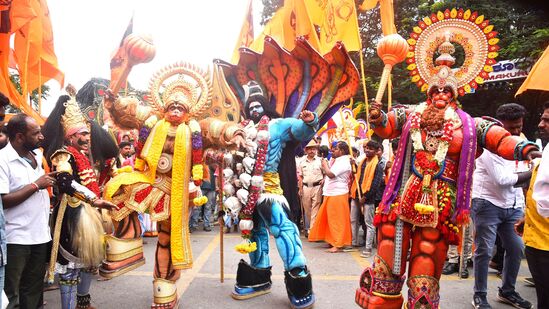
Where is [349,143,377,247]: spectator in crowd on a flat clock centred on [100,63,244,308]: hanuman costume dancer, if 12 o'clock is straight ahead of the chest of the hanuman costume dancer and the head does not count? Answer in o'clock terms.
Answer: The spectator in crowd is roughly at 8 o'clock from the hanuman costume dancer.

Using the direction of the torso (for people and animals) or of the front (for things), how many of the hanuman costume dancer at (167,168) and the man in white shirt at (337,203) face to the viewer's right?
0

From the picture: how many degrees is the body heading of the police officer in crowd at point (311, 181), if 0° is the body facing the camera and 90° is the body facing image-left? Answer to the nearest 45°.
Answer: approximately 0°

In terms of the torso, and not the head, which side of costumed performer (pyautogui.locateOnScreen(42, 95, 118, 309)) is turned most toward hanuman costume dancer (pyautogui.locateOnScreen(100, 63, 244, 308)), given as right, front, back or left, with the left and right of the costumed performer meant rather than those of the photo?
front

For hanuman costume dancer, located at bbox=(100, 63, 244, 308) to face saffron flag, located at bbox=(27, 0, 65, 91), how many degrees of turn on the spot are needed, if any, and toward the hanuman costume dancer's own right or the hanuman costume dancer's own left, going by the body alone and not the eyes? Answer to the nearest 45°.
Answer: approximately 135° to the hanuman costume dancer's own right

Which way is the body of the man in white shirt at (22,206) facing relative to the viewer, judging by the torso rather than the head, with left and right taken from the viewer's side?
facing the viewer and to the right of the viewer

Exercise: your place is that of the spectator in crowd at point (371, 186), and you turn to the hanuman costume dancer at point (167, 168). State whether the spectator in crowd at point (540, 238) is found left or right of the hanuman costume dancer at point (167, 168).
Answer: left

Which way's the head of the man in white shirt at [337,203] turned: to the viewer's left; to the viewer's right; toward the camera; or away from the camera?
to the viewer's left

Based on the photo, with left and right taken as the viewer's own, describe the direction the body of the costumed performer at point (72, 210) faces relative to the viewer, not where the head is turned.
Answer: facing to the right of the viewer

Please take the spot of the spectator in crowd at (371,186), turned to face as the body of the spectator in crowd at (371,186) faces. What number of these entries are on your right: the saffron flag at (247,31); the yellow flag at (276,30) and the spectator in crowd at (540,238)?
2

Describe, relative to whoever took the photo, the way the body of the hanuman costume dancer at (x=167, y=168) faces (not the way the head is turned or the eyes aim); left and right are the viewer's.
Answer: facing the viewer

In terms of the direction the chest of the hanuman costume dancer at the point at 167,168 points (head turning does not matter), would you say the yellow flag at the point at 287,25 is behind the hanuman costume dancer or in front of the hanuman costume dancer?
behind

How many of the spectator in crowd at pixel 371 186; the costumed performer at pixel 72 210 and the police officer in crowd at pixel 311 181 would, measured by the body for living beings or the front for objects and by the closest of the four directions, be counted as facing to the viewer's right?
1

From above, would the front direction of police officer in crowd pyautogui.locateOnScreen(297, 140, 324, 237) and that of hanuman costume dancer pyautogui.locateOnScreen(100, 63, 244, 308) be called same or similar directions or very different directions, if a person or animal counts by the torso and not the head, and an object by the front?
same or similar directions

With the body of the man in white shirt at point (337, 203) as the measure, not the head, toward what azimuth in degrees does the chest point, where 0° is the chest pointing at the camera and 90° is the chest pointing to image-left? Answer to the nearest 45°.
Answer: approximately 90°

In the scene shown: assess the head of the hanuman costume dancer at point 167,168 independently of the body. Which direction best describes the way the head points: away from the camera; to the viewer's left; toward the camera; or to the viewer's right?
toward the camera
